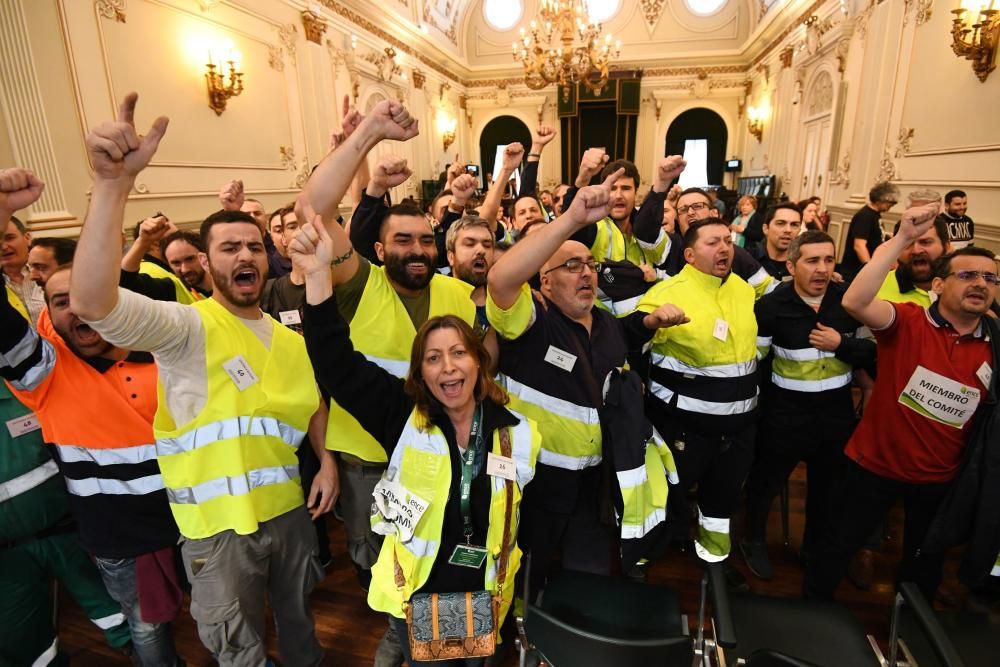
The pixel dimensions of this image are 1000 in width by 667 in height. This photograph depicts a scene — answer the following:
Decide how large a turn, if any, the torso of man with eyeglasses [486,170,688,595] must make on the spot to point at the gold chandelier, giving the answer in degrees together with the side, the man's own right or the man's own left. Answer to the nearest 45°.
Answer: approximately 135° to the man's own left

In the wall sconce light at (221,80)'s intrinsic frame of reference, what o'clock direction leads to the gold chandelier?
The gold chandelier is roughly at 10 o'clock from the wall sconce light.

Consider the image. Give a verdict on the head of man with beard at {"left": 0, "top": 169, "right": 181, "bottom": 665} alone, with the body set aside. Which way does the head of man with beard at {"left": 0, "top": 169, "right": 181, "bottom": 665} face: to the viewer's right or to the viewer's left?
to the viewer's right

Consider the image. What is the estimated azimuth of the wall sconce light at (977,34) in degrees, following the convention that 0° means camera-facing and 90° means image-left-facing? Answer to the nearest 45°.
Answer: approximately 45°

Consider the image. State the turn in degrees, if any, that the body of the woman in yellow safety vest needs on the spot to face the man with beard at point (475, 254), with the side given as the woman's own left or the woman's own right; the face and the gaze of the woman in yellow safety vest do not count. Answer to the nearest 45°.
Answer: approximately 180°

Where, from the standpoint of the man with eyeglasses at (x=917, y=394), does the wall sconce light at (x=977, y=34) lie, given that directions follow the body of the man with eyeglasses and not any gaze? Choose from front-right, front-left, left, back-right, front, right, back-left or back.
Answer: back-left

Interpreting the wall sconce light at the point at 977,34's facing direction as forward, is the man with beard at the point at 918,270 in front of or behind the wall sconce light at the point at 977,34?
in front

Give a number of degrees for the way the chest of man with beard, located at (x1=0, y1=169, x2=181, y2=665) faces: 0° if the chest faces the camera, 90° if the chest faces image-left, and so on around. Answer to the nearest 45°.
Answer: approximately 315°

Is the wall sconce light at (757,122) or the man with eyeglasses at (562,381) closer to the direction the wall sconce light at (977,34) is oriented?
the man with eyeglasses

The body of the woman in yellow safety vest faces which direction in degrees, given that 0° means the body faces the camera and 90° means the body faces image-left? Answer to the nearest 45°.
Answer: approximately 0°

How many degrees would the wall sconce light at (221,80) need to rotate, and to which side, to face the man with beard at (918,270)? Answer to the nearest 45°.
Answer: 0° — it already faces them
